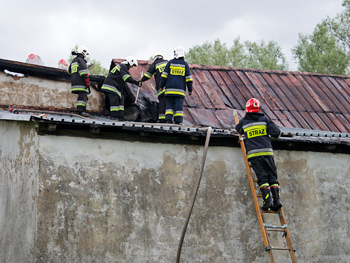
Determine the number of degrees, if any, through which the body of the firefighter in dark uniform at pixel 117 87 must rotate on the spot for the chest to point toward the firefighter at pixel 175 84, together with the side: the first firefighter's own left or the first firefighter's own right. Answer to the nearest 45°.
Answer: approximately 45° to the first firefighter's own right

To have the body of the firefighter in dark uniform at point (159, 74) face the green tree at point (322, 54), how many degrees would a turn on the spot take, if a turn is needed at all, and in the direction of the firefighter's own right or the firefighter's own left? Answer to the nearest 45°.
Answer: approximately 90° to the firefighter's own right

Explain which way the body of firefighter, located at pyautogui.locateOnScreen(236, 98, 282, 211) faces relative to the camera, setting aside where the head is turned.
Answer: away from the camera

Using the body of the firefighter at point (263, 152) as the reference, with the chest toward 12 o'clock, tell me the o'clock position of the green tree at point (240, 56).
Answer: The green tree is roughly at 12 o'clock from the firefighter.

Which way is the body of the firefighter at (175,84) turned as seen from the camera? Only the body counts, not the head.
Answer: away from the camera

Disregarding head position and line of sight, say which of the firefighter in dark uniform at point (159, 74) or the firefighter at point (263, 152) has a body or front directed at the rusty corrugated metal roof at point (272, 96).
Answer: the firefighter

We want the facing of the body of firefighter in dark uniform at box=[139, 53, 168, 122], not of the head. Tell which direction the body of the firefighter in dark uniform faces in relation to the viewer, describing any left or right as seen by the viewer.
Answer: facing away from the viewer and to the left of the viewer
